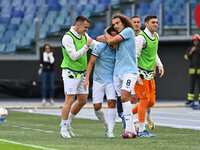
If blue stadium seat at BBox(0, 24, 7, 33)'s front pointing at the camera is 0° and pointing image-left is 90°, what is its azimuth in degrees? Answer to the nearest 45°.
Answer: approximately 315°

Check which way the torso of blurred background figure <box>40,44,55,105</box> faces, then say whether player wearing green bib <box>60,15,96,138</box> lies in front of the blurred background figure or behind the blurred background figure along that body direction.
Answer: in front

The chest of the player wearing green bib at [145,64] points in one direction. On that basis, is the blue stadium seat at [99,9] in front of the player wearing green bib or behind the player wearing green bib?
behind

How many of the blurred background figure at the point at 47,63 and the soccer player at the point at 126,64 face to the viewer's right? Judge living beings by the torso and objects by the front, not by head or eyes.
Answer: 0

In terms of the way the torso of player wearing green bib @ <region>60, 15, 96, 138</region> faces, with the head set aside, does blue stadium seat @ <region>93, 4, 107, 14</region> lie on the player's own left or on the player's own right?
on the player's own left

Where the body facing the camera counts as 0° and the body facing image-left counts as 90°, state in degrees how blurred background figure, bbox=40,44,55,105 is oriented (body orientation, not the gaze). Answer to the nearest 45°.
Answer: approximately 0°
